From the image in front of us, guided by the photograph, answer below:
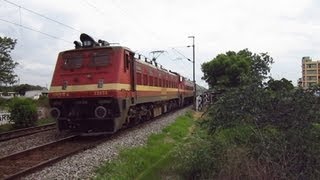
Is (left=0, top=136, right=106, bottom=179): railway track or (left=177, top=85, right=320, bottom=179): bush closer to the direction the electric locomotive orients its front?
the railway track

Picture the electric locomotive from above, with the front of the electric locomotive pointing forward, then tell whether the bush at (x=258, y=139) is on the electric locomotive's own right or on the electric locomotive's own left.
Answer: on the electric locomotive's own left

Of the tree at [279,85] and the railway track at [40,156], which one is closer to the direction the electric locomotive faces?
the railway track

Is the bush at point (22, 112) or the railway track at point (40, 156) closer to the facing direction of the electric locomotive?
the railway track

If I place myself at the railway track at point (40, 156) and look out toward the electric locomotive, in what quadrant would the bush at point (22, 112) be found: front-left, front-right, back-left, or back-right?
front-left

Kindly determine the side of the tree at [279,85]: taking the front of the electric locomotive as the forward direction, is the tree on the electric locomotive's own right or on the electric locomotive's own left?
on the electric locomotive's own left
